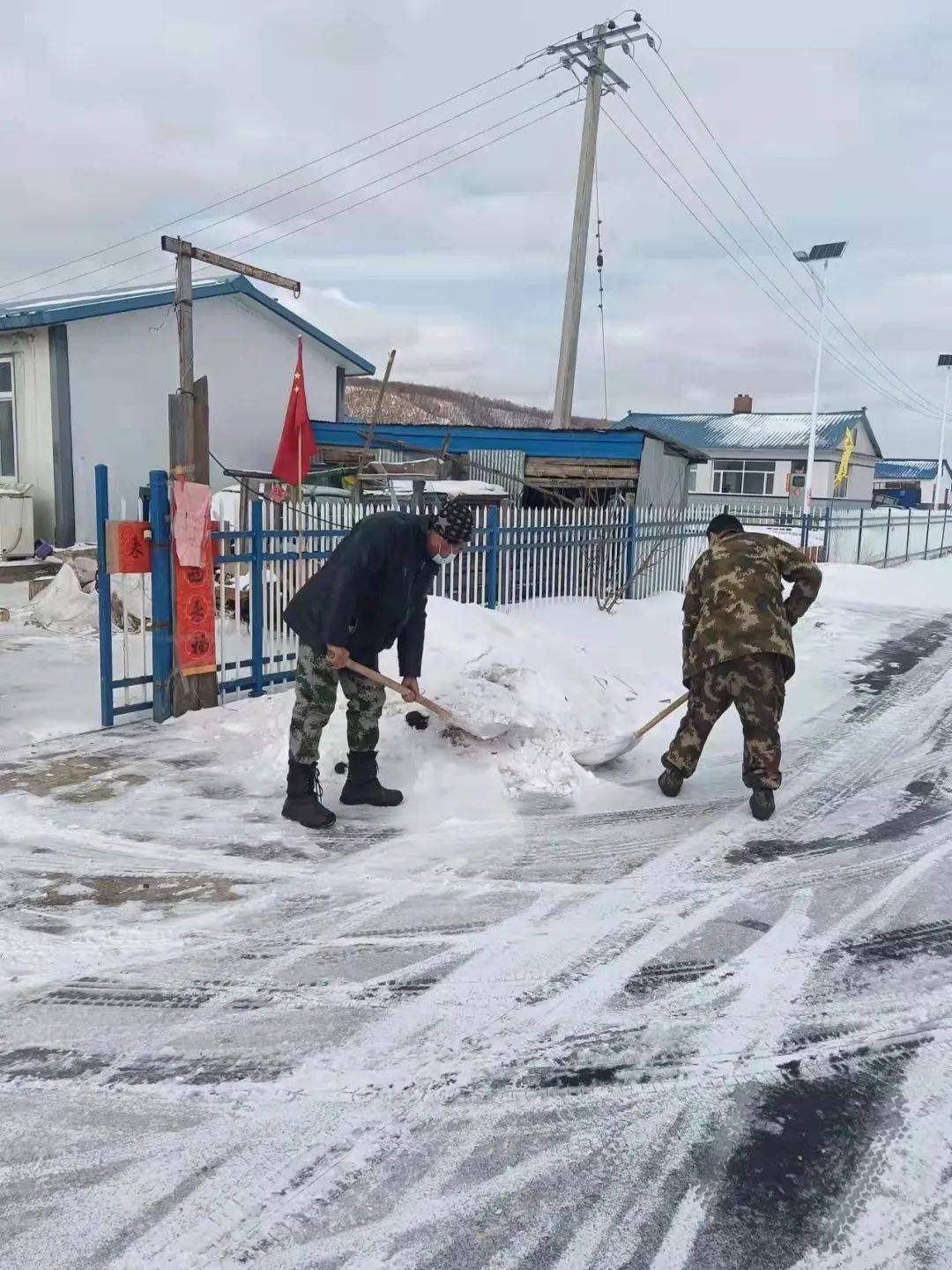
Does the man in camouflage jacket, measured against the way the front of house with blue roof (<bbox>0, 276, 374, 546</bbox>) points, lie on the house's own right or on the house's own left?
on the house's own left

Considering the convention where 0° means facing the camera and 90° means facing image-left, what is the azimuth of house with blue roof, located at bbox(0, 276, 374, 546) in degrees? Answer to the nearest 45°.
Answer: approximately 45°

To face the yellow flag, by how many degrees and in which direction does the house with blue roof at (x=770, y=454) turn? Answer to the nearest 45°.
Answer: approximately 45° to its left

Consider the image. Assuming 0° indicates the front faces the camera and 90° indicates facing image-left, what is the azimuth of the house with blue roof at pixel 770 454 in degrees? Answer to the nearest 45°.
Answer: approximately 0°

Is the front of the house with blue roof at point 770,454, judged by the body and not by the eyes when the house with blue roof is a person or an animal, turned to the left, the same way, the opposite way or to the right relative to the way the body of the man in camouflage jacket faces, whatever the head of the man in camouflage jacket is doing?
the opposite way

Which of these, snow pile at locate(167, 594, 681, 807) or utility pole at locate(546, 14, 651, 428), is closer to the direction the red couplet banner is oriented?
the snow pile

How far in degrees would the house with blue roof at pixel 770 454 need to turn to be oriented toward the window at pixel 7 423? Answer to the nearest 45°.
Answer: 0° — it already faces it

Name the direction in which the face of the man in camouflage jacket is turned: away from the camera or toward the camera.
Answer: away from the camera

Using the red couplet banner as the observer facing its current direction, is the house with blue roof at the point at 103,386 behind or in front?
behind

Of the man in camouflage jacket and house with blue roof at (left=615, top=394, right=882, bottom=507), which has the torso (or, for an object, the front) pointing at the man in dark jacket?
the house with blue roof

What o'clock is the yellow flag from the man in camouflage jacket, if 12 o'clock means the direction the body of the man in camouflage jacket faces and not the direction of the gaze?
The yellow flag is roughly at 12 o'clock from the man in camouflage jacket.

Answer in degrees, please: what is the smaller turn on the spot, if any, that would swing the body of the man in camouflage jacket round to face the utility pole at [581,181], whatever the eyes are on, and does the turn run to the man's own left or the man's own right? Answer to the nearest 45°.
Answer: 0° — they already face it

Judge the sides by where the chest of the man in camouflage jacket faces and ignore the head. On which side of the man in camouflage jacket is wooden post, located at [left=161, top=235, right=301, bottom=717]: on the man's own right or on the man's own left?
on the man's own left

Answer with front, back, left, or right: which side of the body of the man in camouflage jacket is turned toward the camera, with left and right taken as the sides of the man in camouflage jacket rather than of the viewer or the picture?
back

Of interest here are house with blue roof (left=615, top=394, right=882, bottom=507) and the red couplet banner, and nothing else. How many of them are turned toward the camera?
2

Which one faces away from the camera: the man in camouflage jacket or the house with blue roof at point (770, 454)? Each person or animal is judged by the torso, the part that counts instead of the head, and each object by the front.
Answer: the man in camouflage jacket

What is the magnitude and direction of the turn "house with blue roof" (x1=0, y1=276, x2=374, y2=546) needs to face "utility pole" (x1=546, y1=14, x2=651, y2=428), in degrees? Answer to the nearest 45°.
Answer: approximately 135° to its left
